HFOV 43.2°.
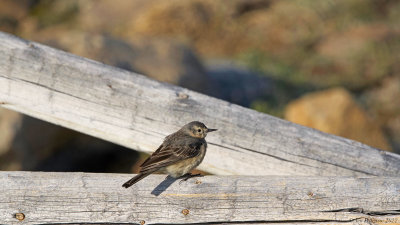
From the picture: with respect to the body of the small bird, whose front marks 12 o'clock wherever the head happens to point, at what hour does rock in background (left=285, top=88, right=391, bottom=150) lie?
The rock in background is roughly at 10 o'clock from the small bird.

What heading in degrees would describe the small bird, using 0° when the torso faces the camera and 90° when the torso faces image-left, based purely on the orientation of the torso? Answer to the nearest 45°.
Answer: approximately 270°
